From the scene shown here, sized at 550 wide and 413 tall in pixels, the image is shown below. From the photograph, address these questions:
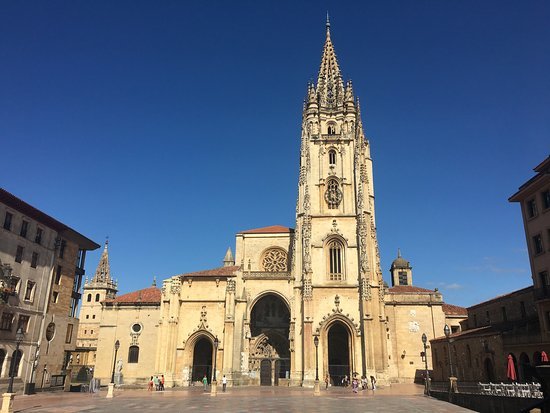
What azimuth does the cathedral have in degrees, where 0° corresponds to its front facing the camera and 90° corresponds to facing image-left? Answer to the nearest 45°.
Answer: approximately 0°

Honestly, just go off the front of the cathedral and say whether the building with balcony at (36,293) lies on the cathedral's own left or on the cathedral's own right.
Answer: on the cathedral's own right
